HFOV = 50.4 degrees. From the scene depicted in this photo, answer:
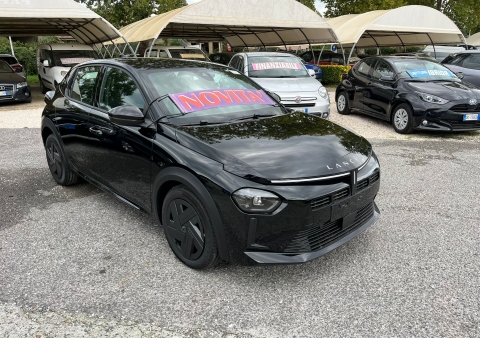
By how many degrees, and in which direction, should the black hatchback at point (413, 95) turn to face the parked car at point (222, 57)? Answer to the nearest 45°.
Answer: approximately 180°

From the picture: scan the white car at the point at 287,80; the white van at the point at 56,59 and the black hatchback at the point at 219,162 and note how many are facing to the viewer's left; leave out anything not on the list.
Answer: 0

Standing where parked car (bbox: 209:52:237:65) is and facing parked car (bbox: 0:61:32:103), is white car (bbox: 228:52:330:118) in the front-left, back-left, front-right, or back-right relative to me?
front-left

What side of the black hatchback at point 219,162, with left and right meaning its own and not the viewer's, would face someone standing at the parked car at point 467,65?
left

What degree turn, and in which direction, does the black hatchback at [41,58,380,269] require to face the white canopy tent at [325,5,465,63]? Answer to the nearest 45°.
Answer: approximately 90° to its left

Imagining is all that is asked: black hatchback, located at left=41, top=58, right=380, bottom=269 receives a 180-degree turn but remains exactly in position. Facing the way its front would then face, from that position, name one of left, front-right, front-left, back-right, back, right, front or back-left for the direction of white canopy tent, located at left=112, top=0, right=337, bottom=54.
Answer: front-right

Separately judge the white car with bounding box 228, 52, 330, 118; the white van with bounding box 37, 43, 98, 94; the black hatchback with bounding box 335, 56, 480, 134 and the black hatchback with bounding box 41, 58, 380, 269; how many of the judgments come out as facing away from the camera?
0

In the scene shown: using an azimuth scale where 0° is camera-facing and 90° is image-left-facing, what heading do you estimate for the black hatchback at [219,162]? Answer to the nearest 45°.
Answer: approximately 315°

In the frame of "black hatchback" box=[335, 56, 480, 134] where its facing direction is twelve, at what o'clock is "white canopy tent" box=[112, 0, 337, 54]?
The white canopy tent is roughly at 6 o'clock from the black hatchback.

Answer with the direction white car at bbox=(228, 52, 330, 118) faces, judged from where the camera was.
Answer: facing the viewer and to the right of the viewer

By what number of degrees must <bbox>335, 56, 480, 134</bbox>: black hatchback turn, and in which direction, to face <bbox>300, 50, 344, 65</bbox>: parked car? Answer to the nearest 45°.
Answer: approximately 135° to its left

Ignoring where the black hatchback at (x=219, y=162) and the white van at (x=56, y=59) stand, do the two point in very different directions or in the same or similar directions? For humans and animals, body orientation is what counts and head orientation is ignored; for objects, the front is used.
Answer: same or similar directions

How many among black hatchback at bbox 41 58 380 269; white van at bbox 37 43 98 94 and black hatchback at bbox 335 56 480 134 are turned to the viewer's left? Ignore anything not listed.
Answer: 0

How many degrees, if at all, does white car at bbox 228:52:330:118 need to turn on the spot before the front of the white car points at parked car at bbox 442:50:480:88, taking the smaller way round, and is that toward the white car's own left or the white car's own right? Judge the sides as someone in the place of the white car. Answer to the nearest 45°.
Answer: approximately 90° to the white car's own left
